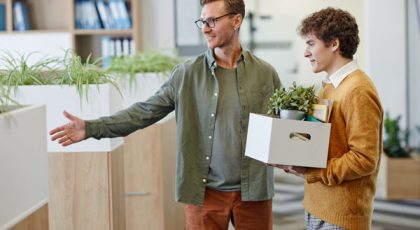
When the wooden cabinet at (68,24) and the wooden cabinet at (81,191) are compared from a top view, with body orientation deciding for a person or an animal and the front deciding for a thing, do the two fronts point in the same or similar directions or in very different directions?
same or similar directions

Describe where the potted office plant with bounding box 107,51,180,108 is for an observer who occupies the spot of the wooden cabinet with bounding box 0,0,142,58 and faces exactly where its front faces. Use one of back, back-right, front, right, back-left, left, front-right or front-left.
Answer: front

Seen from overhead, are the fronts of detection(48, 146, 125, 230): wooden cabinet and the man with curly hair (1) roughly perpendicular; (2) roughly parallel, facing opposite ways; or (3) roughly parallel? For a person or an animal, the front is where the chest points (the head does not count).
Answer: roughly perpendicular

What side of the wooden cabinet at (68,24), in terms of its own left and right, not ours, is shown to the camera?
front

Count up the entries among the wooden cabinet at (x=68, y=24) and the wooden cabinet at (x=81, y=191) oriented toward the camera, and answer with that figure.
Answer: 2

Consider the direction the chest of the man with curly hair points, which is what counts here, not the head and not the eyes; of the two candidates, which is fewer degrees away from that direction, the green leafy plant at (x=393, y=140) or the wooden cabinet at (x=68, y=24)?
the wooden cabinet

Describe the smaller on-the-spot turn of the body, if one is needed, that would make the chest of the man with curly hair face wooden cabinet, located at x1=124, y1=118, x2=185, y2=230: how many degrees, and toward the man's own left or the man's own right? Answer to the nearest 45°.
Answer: approximately 45° to the man's own right

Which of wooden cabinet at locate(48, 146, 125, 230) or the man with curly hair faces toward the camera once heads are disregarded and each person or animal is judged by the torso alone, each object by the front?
the wooden cabinet

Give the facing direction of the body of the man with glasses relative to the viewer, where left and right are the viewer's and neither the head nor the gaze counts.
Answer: facing the viewer

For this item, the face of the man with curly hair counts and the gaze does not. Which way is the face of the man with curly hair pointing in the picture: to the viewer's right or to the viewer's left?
to the viewer's left

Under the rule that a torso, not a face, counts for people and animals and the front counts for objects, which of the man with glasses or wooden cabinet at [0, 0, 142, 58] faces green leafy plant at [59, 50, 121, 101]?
the wooden cabinet

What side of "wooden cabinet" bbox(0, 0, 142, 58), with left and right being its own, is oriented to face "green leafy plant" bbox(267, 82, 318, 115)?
front

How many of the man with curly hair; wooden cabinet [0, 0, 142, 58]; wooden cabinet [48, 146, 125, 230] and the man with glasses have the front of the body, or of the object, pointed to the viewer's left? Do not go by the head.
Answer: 1

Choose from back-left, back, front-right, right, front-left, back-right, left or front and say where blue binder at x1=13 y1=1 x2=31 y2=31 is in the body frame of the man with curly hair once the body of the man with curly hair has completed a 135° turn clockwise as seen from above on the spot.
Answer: left

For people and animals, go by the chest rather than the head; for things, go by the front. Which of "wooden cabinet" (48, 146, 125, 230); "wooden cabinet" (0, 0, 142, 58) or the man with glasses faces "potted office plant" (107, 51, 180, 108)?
"wooden cabinet" (0, 0, 142, 58)

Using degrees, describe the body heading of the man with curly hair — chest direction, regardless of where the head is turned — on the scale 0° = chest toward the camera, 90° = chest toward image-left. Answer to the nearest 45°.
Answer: approximately 90°
